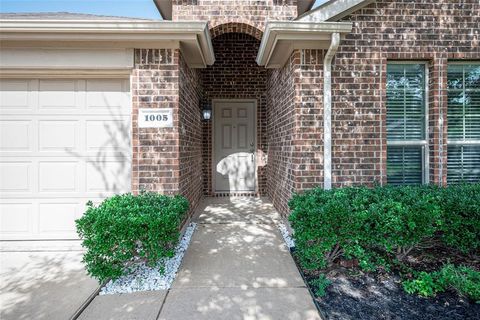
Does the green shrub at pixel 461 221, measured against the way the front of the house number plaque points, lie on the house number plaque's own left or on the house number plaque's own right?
on the house number plaque's own left

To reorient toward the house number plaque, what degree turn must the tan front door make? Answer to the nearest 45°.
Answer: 0° — it already faces it

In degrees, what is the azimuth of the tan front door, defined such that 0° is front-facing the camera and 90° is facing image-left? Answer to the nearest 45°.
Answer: approximately 0°

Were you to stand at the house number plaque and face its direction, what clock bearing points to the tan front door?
The tan front door is roughly at 7 o'clock from the house number plaque.

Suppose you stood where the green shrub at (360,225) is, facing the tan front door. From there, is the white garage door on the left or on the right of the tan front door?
left

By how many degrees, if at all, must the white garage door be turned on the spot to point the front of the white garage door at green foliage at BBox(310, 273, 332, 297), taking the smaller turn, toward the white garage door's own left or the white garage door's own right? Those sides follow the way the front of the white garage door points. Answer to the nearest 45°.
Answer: approximately 45° to the white garage door's own left
